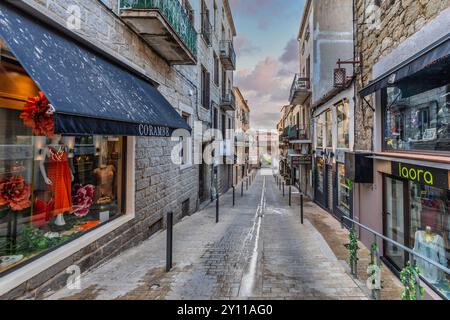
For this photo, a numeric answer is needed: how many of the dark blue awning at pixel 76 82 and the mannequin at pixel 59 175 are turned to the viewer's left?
0

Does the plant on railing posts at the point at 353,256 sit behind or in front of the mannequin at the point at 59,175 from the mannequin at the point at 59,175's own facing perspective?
in front

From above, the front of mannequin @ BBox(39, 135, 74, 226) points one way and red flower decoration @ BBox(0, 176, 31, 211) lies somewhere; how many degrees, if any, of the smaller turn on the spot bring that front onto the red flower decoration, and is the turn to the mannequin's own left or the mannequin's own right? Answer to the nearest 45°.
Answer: approximately 90° to the mannequin's own right

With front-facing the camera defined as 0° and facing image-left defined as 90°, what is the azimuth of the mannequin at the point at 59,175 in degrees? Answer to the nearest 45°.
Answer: approximately 315°

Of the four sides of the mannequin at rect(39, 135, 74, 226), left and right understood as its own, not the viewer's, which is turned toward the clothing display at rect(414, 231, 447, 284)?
front

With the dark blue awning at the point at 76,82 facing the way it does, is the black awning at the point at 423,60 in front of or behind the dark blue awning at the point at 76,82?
in front

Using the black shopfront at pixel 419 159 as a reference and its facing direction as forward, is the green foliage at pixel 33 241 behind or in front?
in front

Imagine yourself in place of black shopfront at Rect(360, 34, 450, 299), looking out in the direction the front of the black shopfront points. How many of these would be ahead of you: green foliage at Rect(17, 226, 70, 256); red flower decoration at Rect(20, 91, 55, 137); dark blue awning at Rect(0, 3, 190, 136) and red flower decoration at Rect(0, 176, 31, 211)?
4

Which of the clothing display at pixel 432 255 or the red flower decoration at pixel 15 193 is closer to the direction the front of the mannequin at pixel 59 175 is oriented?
the clothing display

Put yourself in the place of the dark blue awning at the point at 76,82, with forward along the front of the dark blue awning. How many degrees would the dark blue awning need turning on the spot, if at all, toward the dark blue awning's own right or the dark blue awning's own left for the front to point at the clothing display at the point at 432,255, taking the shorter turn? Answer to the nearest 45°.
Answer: approximately 45° to the dark blue awning's own left

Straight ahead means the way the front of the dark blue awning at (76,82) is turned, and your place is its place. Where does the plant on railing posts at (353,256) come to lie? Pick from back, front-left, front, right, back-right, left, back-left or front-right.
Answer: front-left
